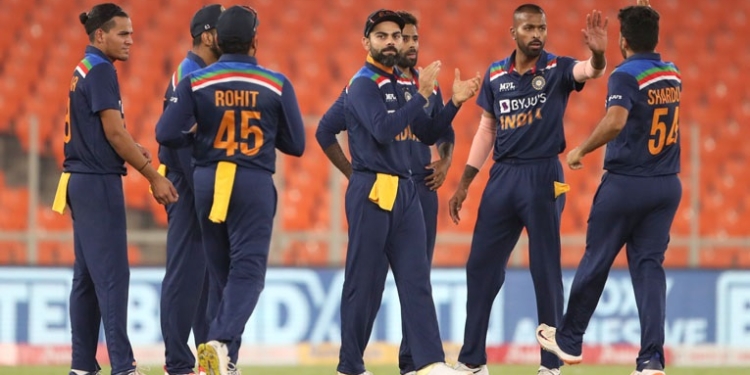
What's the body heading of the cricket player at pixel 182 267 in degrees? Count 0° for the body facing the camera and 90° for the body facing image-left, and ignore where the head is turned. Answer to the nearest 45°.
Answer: approximately 270°

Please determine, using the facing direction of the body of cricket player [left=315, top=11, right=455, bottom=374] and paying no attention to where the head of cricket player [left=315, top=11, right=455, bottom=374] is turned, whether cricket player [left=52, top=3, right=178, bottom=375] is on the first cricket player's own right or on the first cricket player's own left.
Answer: on the first cricket player's own right

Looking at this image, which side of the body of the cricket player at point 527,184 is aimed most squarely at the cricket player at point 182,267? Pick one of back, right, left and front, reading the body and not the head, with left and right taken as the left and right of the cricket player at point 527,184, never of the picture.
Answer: right

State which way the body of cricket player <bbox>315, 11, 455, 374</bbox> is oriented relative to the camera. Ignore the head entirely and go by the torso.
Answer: toward the camera

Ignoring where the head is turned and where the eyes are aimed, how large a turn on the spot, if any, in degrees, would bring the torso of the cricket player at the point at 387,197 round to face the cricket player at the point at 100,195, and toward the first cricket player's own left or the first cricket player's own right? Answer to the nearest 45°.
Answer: approximately 135° to the first cricket player's own right

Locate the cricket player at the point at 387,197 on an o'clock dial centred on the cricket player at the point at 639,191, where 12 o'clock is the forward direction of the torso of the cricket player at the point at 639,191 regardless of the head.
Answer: the cricket player at the point at 387,197 is roughly at 10 o'clock from the cricket player at the point at 639,191.

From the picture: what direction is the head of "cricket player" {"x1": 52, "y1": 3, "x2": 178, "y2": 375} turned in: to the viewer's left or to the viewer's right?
to the viewer's right

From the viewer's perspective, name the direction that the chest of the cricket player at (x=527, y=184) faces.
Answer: toward the camera

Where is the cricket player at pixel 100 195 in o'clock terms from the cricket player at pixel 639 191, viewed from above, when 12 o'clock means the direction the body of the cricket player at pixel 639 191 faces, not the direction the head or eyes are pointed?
the cricket player at pixel 100 195 is roughly at 10 o'clock from the cricket player at pixel 639 191.

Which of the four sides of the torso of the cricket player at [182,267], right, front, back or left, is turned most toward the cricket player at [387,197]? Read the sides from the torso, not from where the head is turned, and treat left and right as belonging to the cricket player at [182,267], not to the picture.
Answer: front

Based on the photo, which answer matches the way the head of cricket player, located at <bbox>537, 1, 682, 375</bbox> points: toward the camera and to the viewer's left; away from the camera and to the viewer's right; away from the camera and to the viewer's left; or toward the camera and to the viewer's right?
away from the camera and to the viewer's left

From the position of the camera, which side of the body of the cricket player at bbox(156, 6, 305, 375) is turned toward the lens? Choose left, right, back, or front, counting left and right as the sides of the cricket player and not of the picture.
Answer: back

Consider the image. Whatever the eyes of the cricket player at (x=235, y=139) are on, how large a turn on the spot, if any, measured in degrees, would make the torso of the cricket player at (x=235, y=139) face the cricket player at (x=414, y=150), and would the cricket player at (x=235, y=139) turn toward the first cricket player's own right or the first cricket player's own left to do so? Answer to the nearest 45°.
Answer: approximately 45° to the first cricket player's own right

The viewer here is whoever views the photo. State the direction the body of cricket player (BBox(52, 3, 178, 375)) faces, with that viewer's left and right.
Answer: facing to the right of the viewer

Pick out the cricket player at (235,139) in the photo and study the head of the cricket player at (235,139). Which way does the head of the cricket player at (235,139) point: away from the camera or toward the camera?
away from the camera

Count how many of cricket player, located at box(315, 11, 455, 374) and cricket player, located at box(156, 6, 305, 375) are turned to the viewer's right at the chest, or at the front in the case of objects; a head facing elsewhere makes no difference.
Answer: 0
